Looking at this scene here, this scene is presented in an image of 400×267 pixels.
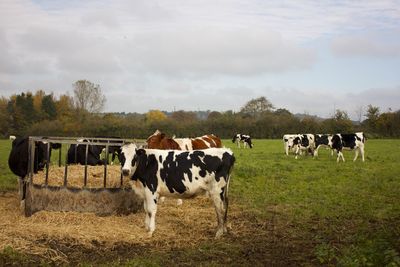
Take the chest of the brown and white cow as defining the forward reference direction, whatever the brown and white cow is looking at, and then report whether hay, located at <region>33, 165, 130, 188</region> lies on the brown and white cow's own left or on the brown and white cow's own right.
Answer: on the brown and white cow's own left

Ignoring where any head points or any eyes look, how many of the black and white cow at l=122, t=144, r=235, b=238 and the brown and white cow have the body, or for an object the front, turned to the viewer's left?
2

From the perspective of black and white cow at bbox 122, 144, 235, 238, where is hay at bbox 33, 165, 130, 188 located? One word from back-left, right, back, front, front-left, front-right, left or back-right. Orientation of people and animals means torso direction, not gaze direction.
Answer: front-right

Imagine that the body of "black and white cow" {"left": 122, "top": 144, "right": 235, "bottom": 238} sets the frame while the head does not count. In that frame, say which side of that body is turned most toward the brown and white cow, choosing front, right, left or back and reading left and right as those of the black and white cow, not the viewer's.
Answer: right

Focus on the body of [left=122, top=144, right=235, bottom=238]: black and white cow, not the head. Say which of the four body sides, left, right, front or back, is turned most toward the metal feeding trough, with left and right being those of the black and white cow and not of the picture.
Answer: front

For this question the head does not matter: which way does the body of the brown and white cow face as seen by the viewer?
to the viewer's left

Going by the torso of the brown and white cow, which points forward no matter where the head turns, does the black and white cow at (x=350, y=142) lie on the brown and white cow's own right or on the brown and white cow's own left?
on the brown and white cow's own right

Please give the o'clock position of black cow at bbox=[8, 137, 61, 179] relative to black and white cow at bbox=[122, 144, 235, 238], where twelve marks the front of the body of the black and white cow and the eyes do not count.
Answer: The black cow is roughly at 1 o'clock from the black and white cow.

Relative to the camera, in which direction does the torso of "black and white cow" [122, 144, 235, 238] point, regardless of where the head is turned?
to the viewer's left

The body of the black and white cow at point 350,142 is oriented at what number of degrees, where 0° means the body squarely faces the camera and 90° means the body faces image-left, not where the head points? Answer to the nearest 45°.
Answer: approximately 90°

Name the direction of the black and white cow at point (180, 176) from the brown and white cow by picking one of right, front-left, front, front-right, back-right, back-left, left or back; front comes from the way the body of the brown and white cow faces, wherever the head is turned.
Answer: left
